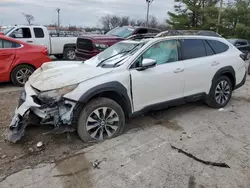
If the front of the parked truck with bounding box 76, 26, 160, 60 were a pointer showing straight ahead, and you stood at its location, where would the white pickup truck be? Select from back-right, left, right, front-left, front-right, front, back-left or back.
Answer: right

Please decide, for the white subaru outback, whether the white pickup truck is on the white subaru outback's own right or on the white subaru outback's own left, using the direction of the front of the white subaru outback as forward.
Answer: on the white subaru outback's own right

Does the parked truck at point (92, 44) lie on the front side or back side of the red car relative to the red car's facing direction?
on the back side

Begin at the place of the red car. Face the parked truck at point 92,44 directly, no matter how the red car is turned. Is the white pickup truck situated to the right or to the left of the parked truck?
left

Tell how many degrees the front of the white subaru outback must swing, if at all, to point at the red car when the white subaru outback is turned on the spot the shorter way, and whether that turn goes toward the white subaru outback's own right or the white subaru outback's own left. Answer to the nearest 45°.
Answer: approximately 90° to the white subaru outback's own right

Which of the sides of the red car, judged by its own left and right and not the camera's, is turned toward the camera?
left
